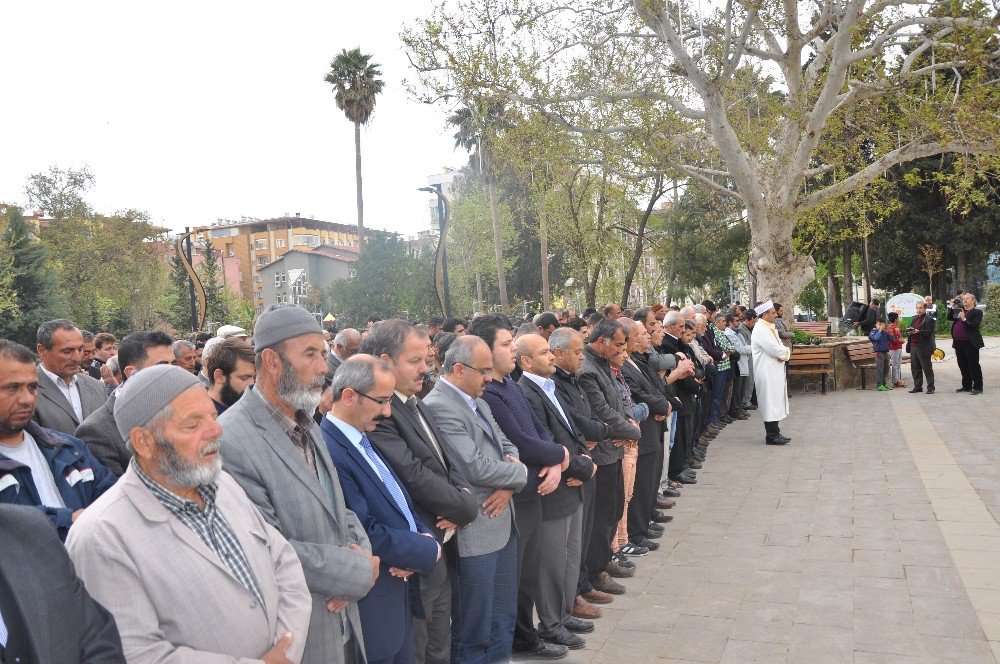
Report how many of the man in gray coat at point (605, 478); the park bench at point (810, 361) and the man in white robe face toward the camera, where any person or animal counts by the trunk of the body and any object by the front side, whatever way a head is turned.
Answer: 1

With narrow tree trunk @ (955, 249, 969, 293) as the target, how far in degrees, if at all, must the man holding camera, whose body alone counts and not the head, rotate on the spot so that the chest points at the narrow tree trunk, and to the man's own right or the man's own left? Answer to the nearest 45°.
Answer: approximately 135° to the man's own right

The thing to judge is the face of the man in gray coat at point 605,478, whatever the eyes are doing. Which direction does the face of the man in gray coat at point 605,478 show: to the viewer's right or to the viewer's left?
to the viewer's right

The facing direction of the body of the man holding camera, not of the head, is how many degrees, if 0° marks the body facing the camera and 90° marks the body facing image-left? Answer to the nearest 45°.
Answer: approximately 45°

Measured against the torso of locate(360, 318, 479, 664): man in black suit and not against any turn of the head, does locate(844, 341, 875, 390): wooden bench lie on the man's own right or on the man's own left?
on the man's own left

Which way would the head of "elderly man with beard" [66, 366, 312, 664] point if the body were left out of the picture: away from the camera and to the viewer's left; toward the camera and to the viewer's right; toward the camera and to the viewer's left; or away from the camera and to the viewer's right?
toward the camera and to the viewer's right

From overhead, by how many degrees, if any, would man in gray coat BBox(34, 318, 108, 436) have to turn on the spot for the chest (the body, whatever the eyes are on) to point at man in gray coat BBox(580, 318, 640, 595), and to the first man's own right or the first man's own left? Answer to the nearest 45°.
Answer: approximately 45° to the first man's own left

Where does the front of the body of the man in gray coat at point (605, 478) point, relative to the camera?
to the viewer's right

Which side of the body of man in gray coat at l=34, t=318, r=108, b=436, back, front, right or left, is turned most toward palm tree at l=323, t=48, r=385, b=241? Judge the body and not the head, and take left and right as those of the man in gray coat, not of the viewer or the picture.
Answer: left

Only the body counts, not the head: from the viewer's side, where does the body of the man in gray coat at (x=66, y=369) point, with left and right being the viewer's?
facing the viewer and to the right of the viewer

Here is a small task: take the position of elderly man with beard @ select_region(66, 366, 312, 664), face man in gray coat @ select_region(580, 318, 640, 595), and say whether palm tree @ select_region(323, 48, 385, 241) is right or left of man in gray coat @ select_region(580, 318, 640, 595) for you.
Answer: left

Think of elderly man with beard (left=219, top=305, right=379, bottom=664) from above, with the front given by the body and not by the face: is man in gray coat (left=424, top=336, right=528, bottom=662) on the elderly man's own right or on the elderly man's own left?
on the elderly man's own left
